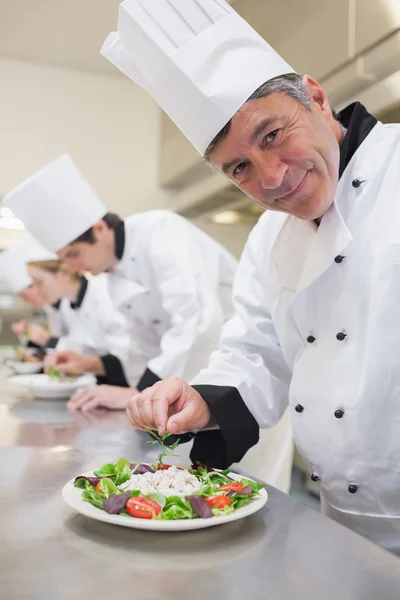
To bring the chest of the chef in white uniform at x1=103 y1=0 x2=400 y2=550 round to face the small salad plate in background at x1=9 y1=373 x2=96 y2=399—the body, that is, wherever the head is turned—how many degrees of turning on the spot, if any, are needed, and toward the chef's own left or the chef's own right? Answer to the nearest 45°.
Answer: approximately 90° to the chef's own right

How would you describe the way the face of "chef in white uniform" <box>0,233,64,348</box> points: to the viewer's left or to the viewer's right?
to the viewer's left

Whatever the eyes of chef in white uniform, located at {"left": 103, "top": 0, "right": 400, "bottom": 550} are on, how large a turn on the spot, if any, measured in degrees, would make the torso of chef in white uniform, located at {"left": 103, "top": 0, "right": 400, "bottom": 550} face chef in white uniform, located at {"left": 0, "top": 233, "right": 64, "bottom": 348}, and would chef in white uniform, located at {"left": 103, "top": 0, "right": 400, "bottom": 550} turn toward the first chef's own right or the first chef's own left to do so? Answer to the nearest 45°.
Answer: approximately 90° to the first chef's own right

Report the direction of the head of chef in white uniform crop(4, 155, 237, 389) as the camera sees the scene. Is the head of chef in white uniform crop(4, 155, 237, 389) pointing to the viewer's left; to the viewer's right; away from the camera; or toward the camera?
to the viewer's left

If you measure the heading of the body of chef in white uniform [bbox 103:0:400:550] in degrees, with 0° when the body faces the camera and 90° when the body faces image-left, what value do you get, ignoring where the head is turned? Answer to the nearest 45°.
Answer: approximately 45°

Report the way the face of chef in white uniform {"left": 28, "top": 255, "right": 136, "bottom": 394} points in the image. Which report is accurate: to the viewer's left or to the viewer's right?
to the viewer's left
